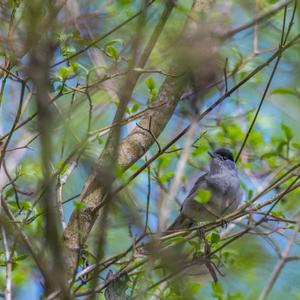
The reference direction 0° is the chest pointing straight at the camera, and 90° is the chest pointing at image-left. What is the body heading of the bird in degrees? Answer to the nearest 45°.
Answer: approximately 315°

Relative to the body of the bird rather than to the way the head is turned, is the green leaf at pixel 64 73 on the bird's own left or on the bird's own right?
on the bird's own right

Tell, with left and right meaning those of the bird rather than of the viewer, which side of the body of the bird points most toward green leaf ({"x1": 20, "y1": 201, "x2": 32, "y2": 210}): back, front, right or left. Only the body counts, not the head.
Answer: right
